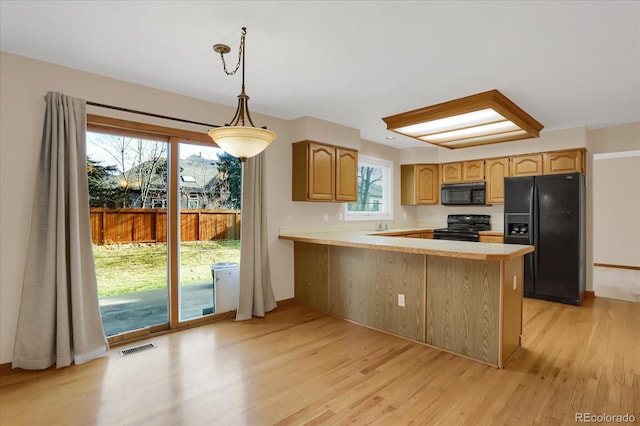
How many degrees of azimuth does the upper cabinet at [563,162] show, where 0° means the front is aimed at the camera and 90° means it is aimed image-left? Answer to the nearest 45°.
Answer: approximately 0°

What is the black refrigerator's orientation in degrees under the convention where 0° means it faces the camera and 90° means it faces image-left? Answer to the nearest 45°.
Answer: approximately 0°

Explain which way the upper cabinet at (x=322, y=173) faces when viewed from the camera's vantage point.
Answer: facing the viewer and to the right of the viewer

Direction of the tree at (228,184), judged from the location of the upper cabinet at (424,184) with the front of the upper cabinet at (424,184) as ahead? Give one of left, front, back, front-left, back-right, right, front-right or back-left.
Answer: right

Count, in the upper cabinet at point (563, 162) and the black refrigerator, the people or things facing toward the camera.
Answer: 2

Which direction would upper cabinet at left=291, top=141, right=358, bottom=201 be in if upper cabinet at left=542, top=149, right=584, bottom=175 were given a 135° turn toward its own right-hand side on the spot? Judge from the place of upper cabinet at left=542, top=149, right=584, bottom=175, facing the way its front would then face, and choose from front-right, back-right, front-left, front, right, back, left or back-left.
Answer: left

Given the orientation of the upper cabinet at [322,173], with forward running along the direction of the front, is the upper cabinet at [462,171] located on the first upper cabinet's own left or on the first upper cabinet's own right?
on the first upper cabinet's own left

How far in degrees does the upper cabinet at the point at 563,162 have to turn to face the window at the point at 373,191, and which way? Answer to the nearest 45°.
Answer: approximately 90° to its right

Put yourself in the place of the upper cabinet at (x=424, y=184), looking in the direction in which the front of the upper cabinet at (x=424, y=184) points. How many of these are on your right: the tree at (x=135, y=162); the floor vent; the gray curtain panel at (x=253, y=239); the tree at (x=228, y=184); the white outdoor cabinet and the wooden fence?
6

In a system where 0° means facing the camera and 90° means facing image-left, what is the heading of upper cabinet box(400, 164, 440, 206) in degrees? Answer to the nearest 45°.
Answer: approximately 315°

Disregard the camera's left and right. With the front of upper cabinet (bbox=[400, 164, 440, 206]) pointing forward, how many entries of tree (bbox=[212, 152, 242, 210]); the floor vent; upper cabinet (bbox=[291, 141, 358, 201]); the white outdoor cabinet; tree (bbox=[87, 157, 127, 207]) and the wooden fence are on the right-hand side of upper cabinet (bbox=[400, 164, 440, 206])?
6

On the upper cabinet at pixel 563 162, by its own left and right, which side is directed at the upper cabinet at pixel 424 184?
right

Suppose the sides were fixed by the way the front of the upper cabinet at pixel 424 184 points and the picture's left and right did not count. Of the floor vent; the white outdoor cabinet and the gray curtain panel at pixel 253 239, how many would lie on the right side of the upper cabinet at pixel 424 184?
3

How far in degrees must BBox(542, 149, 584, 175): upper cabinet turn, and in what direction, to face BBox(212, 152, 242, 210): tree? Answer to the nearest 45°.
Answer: approximately 45° to its right
